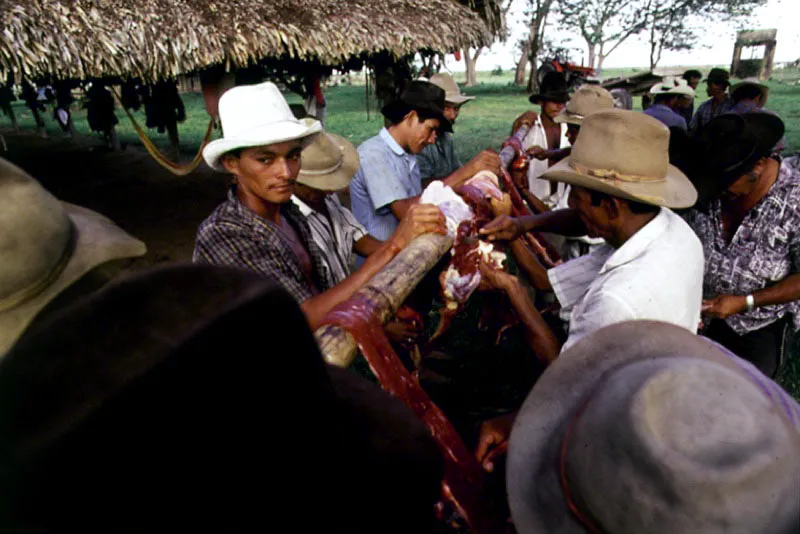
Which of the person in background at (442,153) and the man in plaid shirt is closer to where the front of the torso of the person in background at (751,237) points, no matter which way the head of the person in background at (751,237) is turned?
the man in plaid shirt

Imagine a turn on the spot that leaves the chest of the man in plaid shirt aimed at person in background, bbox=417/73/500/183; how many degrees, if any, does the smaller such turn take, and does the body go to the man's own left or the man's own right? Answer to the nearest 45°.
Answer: approximately 90° to the man's own left

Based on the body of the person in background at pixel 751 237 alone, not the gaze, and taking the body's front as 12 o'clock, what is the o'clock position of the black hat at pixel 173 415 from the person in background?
The black hat is roughly at 11 o'clock from the person in background.

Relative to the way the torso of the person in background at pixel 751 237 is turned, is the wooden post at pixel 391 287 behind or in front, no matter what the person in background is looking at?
in front

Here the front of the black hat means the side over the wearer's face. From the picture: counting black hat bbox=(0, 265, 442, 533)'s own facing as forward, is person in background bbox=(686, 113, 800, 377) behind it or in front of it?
in front

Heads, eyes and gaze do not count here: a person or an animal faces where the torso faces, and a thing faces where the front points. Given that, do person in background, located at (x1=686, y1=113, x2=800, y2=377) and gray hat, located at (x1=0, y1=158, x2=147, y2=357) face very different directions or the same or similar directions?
very different directions

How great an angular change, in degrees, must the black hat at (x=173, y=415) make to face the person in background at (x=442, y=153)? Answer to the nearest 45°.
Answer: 0° — it already faces them

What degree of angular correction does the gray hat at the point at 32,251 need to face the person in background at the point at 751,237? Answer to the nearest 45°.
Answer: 0° — it already faces them

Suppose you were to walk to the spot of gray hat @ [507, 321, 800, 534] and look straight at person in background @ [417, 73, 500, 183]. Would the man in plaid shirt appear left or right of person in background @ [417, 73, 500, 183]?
left
